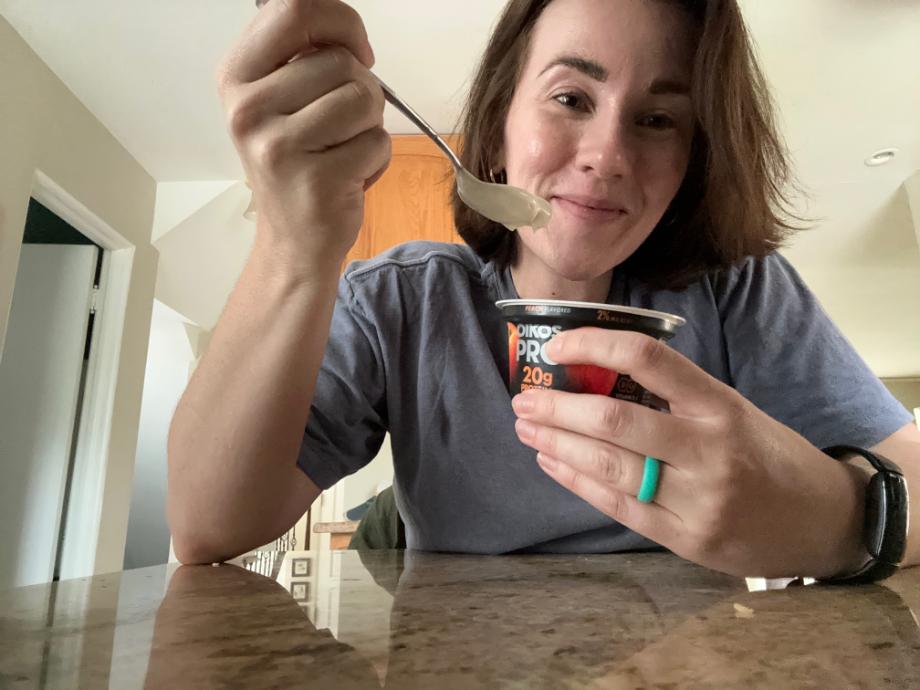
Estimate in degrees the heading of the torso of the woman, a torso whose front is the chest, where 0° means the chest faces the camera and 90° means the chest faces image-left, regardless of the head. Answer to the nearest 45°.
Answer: approximately 0°

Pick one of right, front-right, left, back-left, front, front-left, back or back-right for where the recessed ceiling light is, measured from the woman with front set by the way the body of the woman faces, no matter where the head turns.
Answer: back-left

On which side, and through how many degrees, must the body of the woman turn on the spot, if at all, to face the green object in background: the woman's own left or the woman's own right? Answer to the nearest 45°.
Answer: approximately 135° to the woman's own right

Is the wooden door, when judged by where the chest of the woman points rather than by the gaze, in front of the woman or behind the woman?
behind
